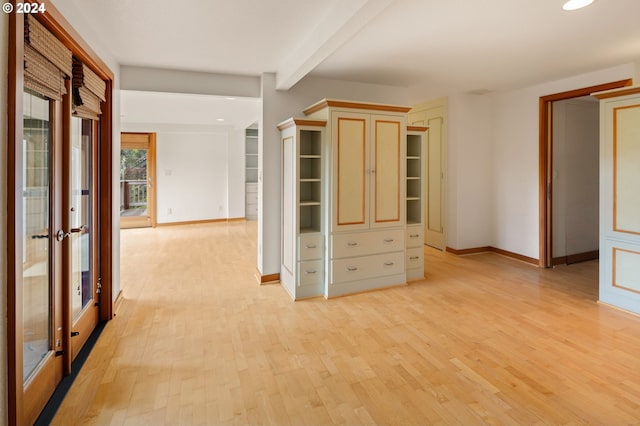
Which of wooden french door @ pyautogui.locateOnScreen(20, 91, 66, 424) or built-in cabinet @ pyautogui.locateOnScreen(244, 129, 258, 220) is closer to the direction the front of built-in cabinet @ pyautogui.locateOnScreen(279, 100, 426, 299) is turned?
the wooden french door

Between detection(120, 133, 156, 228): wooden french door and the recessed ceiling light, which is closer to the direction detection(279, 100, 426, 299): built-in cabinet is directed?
the recessed ceiling light

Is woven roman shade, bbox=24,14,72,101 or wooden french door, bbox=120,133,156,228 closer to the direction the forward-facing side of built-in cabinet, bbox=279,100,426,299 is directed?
the woven roman shade

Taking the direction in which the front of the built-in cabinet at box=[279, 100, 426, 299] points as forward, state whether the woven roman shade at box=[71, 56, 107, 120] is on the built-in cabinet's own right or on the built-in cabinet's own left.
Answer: on the built-in cabinet's own right

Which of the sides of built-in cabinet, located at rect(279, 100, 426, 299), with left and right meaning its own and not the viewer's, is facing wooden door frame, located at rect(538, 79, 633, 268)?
left
